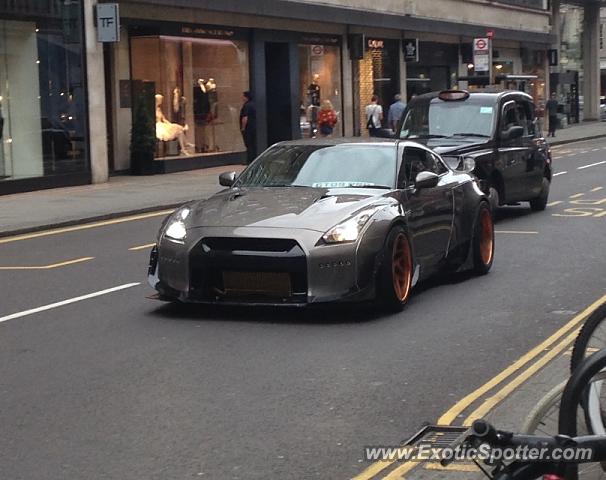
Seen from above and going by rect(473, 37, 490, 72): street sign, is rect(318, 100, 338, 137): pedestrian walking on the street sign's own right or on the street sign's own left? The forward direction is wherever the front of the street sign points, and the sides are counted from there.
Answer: on the street sign's own right

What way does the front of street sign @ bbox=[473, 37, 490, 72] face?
toward the camera

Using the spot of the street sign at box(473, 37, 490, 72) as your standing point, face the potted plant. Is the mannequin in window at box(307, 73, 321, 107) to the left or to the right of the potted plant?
right

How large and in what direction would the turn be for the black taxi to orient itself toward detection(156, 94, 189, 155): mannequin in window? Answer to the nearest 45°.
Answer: approximately 90° to its right

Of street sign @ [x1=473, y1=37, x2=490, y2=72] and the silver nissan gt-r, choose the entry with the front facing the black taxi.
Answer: the street sign

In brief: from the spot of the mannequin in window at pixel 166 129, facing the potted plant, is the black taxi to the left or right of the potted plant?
left

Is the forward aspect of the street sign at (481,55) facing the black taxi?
yes

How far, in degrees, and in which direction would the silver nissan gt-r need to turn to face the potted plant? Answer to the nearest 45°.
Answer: approximately 135° to its right

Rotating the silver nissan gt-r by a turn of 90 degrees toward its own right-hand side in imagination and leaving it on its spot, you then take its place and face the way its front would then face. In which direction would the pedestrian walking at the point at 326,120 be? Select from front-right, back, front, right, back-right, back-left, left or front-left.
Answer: front-right

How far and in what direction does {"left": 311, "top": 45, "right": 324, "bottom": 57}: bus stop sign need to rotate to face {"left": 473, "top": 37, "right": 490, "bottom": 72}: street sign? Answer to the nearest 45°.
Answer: approximately 90° to its left

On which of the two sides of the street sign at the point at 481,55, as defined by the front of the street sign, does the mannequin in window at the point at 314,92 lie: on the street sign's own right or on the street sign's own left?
on the street sign's own right

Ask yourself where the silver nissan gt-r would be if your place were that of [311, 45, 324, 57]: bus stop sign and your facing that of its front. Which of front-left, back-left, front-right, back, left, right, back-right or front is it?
front

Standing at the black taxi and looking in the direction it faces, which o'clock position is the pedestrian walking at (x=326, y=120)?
The pedestrian walking is roughly at 4 o'clock from the black taxi.
